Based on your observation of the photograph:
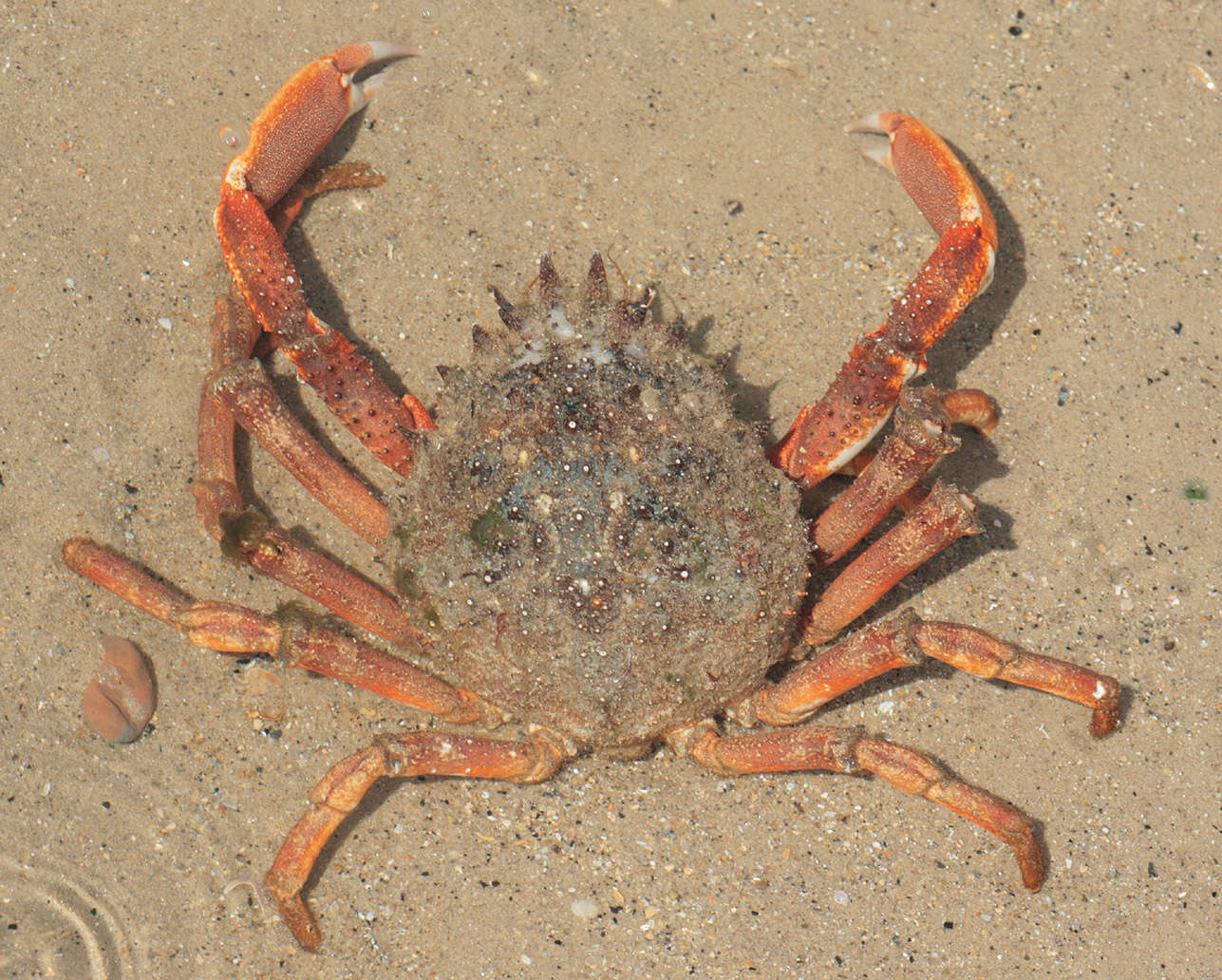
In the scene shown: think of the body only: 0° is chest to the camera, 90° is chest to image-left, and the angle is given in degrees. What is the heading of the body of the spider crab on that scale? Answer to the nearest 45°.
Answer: approximately 180°
